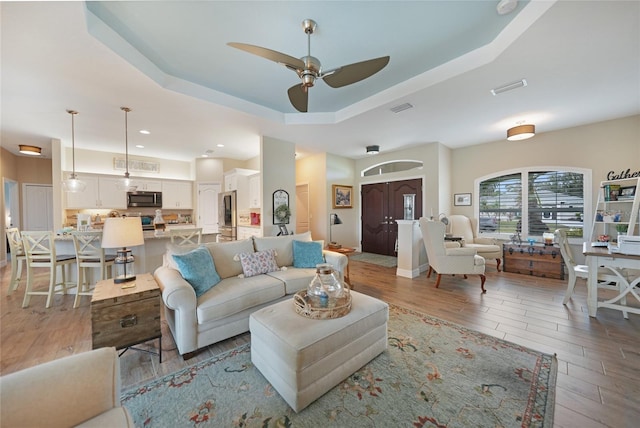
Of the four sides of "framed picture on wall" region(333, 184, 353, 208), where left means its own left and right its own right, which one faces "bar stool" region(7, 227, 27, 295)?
right

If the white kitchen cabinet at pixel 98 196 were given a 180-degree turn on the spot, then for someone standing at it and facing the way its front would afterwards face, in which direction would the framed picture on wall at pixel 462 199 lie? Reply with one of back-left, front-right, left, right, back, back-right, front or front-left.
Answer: back-right

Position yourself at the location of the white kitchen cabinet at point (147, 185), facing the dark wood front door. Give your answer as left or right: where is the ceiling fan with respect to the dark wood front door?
right

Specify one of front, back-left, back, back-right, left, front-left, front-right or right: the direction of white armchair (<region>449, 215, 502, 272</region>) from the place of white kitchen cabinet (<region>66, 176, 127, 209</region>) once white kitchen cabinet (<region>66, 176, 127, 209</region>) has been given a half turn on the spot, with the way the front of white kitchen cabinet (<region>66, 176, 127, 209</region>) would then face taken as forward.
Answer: back-right

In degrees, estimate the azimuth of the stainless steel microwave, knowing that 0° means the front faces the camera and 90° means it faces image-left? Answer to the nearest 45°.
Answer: approximately 0°

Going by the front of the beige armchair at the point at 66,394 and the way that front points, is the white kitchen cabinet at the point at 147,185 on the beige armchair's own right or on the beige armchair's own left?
on the beige armchair's own left

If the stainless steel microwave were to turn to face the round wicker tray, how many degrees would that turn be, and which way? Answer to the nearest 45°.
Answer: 0° — it already faces it

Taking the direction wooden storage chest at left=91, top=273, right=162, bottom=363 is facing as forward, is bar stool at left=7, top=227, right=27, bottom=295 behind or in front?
behind

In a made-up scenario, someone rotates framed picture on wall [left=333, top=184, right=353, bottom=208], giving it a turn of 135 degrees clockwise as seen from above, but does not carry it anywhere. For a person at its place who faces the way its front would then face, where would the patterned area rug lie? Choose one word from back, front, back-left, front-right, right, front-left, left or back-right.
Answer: left

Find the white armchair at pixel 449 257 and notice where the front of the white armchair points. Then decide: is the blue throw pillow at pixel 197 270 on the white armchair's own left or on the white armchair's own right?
on the white armchair's own right

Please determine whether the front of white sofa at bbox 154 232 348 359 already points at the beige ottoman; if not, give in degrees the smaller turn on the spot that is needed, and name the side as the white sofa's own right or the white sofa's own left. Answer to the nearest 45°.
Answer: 0° — it already faces it
